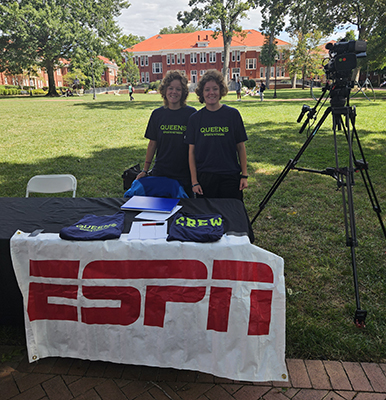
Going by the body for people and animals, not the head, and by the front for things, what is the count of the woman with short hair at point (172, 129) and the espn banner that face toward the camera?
2

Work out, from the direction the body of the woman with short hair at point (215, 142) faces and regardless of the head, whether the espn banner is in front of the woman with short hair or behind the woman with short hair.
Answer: in front

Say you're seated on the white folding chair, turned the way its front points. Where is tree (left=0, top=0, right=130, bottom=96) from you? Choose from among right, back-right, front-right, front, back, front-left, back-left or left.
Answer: back

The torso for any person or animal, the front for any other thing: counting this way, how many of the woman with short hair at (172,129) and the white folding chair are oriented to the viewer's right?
0

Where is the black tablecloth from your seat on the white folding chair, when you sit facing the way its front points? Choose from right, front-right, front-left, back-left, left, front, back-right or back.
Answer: front

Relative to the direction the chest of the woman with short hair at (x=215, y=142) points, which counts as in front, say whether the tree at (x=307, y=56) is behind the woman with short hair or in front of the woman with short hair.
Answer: behind

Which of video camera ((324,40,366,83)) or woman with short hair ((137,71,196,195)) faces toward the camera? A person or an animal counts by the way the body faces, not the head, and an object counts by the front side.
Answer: the woman with short hair

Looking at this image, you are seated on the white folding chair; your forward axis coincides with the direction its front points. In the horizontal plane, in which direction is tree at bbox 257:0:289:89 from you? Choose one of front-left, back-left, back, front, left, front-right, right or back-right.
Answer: back-left

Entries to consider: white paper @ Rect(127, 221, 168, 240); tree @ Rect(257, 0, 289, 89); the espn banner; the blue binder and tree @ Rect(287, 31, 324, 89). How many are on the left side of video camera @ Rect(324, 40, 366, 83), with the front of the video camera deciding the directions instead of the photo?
2

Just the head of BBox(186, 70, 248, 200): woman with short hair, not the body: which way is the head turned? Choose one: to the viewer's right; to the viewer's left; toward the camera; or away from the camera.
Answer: toward the camera

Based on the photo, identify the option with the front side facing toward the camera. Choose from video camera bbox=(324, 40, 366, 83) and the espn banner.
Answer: the espn banner

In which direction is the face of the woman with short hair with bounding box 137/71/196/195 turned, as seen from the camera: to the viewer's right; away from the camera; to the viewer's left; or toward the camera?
toward the camera

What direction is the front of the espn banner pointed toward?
toward the camera

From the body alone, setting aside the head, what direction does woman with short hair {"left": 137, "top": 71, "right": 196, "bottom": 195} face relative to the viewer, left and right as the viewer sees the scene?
facing the viewer

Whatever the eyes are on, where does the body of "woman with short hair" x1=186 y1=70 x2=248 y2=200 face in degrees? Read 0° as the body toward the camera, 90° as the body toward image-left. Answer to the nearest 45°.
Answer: approximately 0°

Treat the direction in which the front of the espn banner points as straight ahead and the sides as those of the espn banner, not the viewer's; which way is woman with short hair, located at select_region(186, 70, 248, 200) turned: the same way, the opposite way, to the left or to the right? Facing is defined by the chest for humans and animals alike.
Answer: the same way

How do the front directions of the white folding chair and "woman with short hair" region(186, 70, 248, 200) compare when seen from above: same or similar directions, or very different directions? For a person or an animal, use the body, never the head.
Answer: same or similar directions
